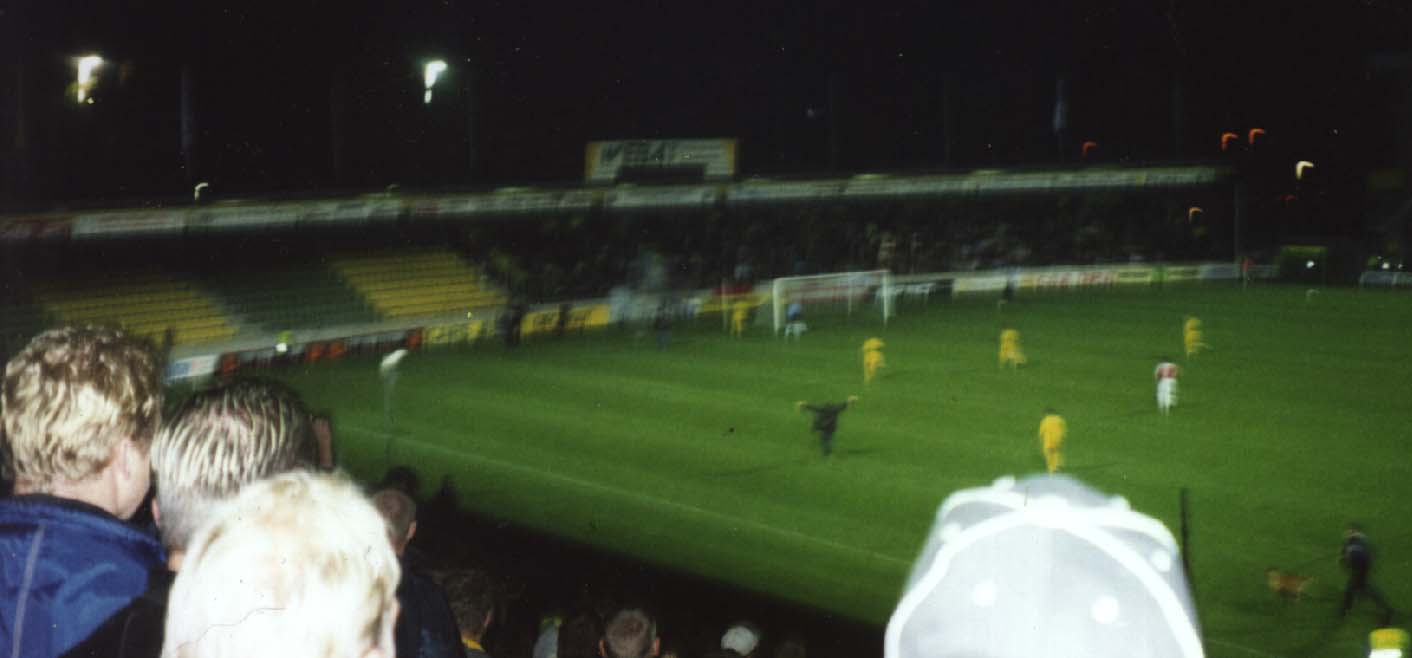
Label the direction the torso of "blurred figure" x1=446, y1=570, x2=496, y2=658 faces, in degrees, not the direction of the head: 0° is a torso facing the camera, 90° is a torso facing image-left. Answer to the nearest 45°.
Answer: approximately 225°

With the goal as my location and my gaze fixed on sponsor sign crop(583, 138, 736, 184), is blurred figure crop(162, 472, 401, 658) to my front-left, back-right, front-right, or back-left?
back-left

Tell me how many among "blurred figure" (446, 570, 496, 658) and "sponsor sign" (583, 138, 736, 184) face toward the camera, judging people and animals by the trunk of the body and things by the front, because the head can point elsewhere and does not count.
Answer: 1

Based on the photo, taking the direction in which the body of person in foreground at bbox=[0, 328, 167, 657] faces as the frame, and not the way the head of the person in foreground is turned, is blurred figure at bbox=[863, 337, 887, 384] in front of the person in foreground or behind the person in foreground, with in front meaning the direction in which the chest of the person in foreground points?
in front

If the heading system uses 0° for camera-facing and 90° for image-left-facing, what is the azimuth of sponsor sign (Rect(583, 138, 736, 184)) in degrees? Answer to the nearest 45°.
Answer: approximately 0°

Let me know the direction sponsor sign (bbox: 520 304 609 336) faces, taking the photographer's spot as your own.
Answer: facing the viewer and to the right of the viewer

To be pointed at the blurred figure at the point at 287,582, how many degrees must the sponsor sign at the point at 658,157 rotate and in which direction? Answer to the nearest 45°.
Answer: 0° — it already faces them

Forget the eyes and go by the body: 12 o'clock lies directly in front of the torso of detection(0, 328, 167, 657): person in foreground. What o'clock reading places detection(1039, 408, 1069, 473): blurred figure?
The blurred figure is roughly at 12 o'clock from the person in foreground.

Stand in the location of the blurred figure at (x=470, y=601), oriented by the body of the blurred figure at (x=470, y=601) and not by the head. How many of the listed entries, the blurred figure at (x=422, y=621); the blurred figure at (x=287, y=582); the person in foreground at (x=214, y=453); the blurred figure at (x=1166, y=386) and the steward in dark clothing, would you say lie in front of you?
2

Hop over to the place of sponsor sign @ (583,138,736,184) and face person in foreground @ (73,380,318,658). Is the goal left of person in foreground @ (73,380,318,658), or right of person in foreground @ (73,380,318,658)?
left

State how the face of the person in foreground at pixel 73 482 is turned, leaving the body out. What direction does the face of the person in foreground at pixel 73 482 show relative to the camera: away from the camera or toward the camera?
away from the camera

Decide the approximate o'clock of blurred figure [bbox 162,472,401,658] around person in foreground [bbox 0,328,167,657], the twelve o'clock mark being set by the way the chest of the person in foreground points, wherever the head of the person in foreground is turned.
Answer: The blurred figure is roughly at 4 o'clock from the person in foreground.

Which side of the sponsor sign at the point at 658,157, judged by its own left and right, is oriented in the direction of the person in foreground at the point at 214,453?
front

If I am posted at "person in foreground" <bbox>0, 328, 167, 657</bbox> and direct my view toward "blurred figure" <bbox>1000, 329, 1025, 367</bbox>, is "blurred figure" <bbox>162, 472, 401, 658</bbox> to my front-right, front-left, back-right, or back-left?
back-right

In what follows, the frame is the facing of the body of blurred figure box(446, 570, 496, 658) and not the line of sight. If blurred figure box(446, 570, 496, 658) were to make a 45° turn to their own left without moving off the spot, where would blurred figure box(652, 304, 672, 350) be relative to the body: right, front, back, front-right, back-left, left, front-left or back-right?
front
